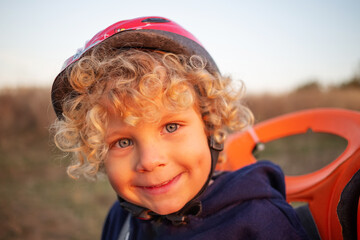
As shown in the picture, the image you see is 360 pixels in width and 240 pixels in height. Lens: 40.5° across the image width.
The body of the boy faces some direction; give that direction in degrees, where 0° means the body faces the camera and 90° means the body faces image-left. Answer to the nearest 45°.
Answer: approximately 45°
